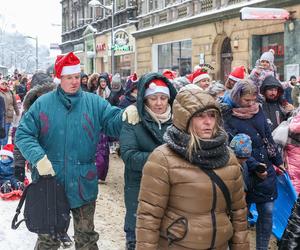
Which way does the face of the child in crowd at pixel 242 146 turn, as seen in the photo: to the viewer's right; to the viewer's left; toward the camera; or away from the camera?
away from the camera

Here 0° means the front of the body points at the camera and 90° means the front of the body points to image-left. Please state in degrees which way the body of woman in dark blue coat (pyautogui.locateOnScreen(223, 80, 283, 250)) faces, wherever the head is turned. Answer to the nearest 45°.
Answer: approximately 0°

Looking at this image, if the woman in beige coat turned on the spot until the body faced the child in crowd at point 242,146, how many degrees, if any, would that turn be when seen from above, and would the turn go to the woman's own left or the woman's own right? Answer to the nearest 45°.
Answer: approximately 135° to the woman's own left

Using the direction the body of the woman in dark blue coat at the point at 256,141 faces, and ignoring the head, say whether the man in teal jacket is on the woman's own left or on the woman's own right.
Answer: on the woman's own right

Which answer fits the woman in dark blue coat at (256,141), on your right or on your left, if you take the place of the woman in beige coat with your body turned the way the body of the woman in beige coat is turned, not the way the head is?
on your left

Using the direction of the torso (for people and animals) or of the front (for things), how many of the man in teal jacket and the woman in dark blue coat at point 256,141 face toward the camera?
2

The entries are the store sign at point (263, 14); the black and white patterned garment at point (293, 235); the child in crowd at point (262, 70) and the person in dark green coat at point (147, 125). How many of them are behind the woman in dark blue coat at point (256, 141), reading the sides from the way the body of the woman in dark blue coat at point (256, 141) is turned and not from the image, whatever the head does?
2
